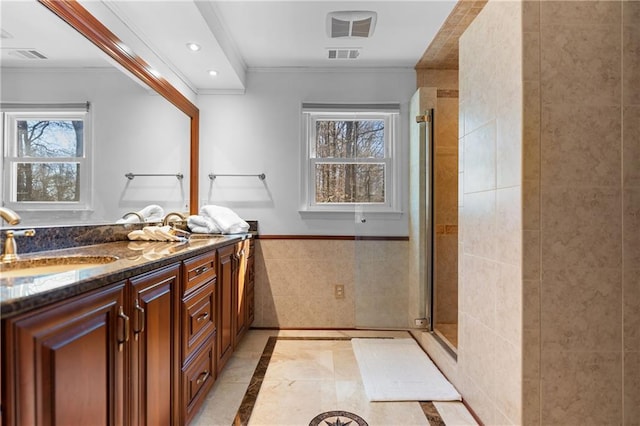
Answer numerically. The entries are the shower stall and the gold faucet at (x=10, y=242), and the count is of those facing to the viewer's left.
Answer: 1

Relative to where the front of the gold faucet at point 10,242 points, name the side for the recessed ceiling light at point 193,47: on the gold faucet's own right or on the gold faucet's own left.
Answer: on the gold faucet's own left

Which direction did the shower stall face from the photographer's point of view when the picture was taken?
facing to the left of the viewer

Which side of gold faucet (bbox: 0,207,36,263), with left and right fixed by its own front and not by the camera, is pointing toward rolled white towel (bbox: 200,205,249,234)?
left

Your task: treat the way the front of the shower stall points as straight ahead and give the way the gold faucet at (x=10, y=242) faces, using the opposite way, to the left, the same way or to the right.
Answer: the opposite way

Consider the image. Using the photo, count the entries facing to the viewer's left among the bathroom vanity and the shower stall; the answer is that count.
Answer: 1

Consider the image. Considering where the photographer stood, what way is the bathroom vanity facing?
facing the viewer and to the right of the viewer

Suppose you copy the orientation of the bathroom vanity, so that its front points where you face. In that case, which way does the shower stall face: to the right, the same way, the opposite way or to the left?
the opposite way

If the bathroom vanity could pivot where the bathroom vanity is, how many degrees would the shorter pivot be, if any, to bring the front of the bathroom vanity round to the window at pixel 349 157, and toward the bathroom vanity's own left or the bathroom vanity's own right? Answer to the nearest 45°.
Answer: approximately 90° to the bathroom vanity's own left
